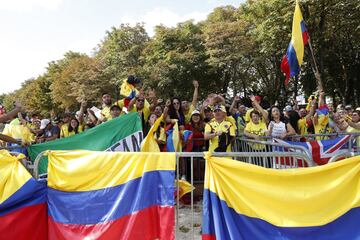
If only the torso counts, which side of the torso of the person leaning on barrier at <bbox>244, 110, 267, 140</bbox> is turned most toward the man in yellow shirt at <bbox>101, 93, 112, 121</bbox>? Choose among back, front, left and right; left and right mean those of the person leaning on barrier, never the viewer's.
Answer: right

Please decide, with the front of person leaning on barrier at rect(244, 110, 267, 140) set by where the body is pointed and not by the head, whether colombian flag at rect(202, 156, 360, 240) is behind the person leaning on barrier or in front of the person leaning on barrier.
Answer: in front

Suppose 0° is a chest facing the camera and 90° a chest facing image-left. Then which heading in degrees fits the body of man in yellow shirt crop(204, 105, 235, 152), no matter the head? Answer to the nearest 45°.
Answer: approximately 0°

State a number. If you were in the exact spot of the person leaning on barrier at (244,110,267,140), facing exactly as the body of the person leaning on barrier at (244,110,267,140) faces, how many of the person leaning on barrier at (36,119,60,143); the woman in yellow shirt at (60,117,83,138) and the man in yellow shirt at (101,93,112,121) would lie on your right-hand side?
3

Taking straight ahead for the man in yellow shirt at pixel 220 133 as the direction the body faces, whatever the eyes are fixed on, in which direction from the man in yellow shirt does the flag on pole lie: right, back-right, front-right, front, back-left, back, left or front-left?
back-left

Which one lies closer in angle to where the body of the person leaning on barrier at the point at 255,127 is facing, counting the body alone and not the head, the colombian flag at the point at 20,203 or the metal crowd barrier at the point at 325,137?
the colombian flag

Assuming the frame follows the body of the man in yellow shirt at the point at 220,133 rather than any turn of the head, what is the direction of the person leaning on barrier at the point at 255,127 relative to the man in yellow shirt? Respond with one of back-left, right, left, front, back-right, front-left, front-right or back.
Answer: back-left

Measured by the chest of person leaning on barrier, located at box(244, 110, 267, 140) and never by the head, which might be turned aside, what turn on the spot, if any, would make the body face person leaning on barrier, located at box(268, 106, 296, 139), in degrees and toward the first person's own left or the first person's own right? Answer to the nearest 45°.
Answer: approximately 90° to the first person's own left

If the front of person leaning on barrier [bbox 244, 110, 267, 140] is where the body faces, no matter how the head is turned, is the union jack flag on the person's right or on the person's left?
on the person's left

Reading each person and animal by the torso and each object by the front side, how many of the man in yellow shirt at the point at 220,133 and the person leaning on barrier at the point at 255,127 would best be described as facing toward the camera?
2
